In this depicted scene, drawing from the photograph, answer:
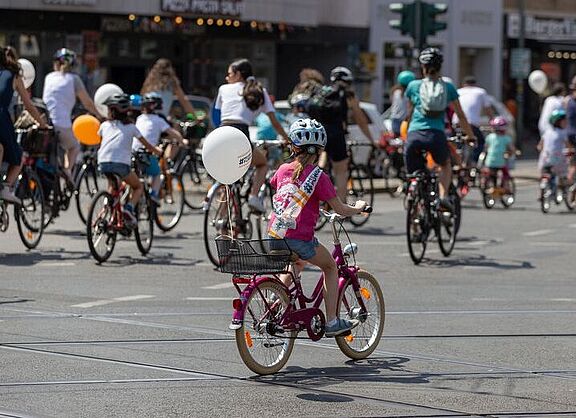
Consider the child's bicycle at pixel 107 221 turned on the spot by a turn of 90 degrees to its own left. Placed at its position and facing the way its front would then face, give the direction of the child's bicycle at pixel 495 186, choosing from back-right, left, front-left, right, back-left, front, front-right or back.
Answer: right

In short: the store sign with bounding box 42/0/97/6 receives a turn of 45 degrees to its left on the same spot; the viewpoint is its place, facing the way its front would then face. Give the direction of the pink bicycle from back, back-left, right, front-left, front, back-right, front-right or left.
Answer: front-right

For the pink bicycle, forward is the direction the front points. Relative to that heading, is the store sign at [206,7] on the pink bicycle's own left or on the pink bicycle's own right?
on the pink bicycle's own left

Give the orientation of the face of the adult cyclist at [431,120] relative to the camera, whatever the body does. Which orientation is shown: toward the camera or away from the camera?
away from the camera

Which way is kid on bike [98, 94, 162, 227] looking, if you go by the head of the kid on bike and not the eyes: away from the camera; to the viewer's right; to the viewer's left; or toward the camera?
away from the camera

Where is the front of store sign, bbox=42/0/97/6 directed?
toward the camera

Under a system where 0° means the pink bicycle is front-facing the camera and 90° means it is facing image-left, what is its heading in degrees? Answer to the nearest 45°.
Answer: approximately 225°

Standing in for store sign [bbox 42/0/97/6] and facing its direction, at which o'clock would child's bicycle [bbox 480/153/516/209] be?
The child's bicycle is roughly at 11 o'clock from the store sign.

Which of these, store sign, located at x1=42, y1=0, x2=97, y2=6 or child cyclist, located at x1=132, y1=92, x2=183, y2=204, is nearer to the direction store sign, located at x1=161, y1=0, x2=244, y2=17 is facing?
the child cyclist

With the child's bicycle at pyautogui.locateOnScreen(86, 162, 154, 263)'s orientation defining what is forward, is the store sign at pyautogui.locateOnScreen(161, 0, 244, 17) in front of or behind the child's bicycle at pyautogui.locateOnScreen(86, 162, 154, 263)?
in front

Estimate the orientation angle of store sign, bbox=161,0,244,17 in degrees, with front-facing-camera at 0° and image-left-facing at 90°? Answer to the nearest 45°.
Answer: approximately 0°

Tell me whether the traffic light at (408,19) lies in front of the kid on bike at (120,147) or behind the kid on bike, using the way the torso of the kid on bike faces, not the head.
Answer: in front
